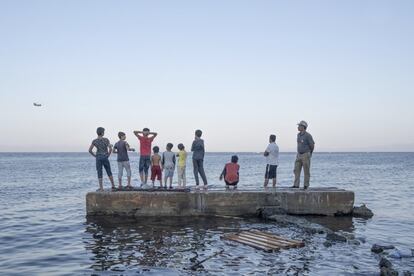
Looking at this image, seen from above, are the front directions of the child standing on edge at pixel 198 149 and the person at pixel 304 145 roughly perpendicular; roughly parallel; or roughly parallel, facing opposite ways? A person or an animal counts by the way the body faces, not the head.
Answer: roughly perpendicular

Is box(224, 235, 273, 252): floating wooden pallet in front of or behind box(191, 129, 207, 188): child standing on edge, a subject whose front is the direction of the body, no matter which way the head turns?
behind

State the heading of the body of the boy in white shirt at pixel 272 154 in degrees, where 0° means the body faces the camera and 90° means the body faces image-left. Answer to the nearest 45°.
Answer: approximately 135°

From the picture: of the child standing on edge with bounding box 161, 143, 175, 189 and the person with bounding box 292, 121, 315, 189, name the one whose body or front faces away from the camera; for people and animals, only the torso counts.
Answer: the child standing on edge

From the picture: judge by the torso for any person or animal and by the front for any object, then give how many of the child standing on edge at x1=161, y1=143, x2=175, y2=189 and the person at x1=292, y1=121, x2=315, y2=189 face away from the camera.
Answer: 1

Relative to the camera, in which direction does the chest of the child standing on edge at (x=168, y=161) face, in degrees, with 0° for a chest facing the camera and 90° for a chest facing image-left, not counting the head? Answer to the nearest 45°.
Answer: approximately 180°

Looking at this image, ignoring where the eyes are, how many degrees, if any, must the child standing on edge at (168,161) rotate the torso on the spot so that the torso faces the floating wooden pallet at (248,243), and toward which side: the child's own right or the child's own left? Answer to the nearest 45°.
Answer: approximately 135° to the child's own right

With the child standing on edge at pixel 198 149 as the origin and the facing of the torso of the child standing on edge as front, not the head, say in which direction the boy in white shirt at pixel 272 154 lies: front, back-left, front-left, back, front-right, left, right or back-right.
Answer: back-right

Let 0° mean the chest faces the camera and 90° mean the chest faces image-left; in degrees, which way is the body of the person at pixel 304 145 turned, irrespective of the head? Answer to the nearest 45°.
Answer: approximately 45°

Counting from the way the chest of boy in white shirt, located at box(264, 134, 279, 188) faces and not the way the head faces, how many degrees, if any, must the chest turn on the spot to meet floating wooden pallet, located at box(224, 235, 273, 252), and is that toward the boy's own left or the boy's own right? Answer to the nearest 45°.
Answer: approximately 135° to the boy's own left

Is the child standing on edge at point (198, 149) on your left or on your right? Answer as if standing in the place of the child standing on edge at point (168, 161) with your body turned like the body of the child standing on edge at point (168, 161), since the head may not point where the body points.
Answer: on your right
